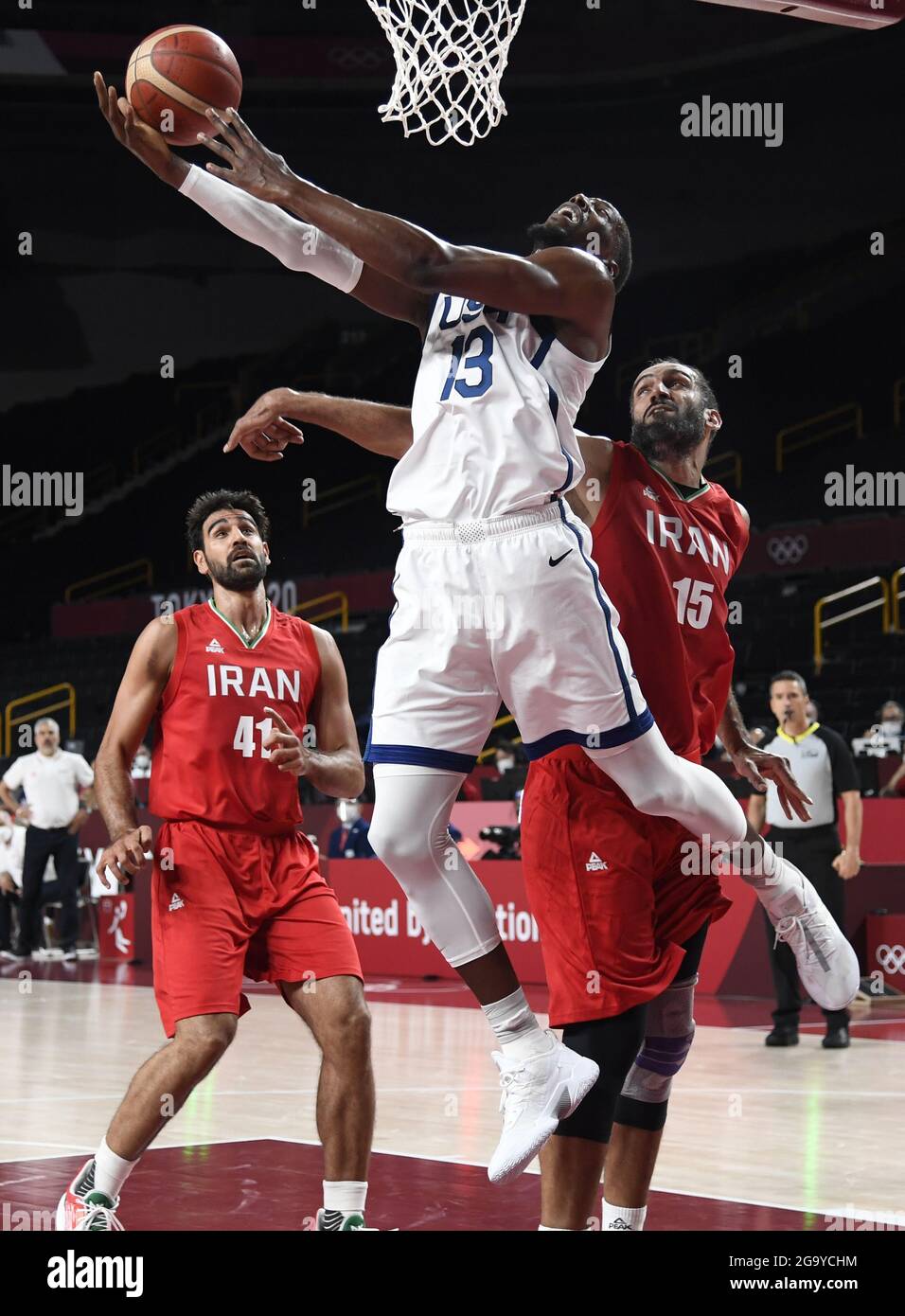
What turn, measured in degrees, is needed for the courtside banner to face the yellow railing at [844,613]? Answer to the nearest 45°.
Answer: approximately 135° to its left

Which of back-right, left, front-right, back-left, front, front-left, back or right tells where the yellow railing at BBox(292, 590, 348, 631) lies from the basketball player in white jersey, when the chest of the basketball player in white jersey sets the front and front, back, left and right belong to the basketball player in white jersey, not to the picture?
back-right

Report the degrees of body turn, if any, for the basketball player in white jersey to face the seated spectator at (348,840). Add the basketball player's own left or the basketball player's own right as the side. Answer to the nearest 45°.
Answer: approximately 135° to the basketball player's own right

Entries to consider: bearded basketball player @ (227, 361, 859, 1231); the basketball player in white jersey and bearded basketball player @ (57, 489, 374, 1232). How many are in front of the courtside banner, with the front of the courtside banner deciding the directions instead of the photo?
3

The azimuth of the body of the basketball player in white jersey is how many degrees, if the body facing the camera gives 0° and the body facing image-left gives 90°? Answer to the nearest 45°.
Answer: approximately 45°

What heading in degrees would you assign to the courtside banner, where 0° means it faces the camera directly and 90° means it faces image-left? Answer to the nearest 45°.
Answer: approximately 0°

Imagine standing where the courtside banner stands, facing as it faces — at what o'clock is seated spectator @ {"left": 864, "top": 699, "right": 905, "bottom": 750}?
The seated spectator is roughly at 8 o'clock from the courtside banner.

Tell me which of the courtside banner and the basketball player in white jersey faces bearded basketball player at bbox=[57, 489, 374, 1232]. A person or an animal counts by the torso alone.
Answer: the courtside banner

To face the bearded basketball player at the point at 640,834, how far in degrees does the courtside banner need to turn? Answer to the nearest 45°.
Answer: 0° — it already faces them

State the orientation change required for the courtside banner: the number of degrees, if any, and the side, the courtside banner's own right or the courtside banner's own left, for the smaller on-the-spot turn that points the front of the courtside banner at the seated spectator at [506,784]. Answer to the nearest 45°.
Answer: approximately 135° to the courtside banner's own left
